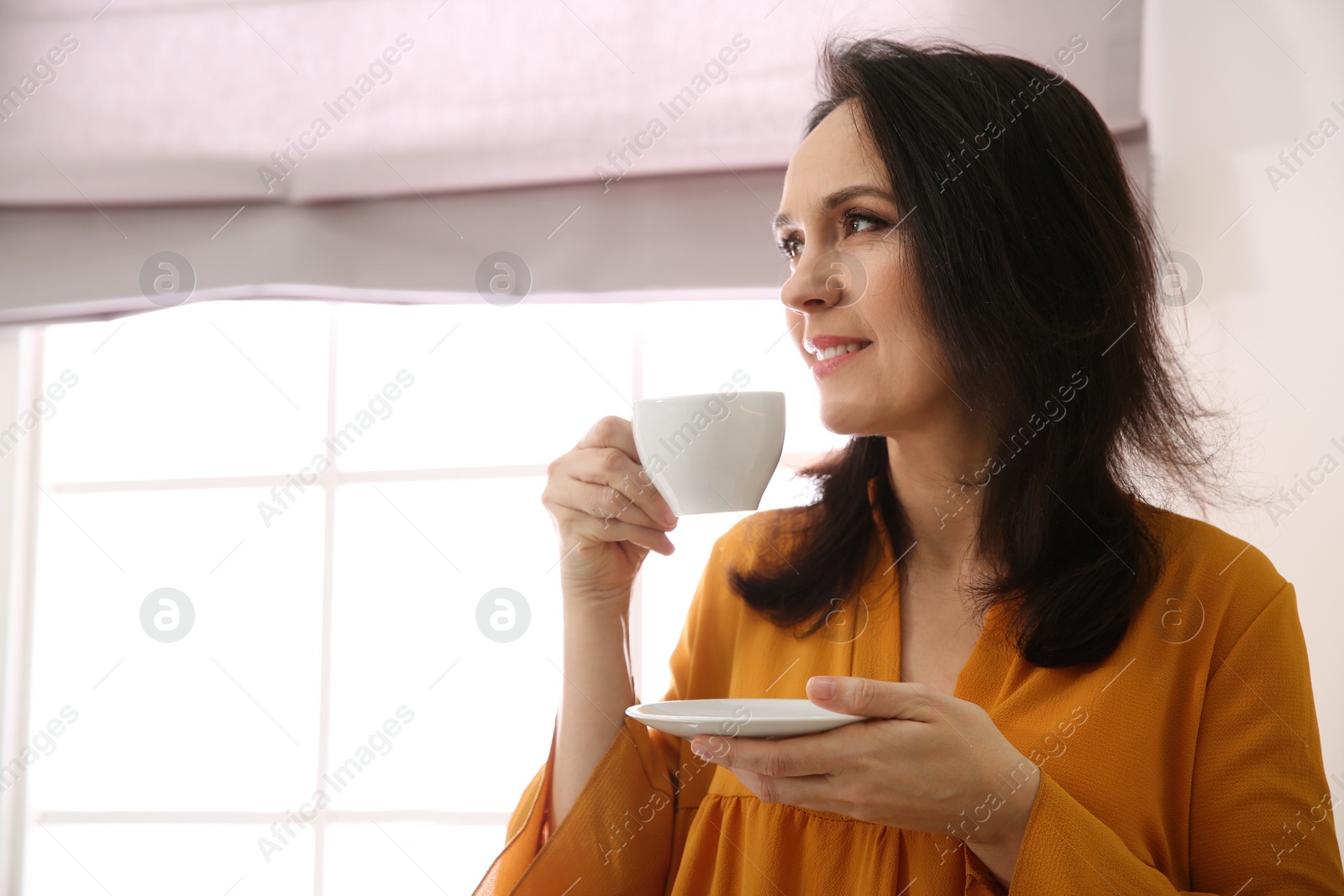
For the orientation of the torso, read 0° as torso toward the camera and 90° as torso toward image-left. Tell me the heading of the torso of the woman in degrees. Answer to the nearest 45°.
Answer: approximately 45°

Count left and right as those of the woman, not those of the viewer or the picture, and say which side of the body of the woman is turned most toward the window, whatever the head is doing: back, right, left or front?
right
